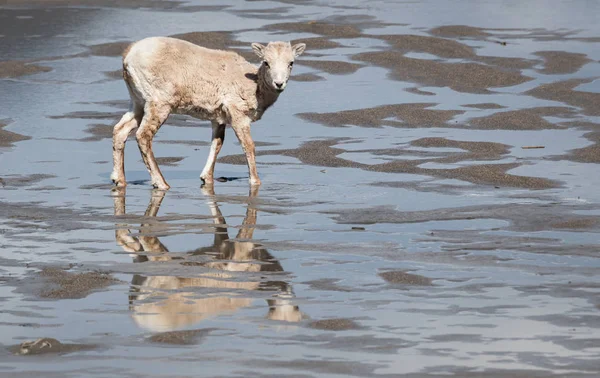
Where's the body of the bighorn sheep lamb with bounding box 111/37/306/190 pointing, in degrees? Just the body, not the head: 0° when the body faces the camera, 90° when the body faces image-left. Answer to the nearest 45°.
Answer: approximately 270°
